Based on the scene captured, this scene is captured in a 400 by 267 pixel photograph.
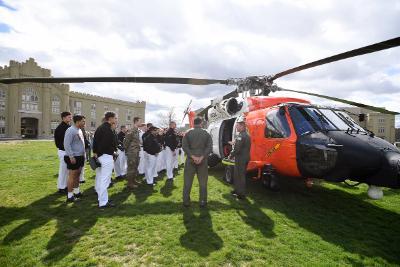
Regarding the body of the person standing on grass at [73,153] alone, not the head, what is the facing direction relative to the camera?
to the viewer's right

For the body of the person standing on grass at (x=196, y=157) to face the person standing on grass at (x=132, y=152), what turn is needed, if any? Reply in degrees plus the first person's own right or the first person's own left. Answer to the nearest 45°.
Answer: approximately 45° to the first person's own left

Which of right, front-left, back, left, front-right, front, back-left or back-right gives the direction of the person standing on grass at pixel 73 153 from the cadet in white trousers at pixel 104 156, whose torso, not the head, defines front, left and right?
back-left

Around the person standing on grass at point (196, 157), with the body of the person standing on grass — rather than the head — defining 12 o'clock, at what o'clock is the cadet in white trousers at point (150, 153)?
The cadet in white trousers is roughly at 11 o'clock from the person standing on grass.

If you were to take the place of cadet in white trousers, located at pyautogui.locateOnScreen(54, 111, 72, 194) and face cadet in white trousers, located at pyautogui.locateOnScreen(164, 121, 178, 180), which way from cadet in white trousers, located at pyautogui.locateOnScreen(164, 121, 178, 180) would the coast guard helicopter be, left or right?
right

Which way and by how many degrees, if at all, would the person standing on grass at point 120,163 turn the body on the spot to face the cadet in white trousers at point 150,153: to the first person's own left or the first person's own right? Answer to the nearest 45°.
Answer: approximately 45° to the first person's own right

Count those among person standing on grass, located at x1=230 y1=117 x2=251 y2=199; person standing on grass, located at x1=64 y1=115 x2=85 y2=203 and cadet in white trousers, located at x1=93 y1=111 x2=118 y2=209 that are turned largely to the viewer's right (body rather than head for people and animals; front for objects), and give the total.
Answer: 2

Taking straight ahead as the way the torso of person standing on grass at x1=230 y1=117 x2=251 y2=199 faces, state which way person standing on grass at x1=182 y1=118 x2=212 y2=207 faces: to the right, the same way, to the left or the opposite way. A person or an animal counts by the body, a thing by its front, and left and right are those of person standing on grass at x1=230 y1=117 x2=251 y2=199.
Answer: to the right

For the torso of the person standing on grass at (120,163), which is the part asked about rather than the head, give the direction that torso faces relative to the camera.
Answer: to the viewer's right

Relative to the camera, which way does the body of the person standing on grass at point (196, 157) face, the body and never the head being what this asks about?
away from the camera

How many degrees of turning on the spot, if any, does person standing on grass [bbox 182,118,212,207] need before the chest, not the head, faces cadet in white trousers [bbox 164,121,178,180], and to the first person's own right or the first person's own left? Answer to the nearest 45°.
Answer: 0° — they already face them

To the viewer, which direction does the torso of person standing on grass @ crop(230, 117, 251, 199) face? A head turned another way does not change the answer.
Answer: to the viewer's left

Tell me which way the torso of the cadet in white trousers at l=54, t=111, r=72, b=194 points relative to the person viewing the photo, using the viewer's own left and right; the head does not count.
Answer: facing to the right of the viewer

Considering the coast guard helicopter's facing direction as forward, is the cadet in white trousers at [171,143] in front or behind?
behind

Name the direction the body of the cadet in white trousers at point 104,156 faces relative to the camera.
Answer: to the viewer's right

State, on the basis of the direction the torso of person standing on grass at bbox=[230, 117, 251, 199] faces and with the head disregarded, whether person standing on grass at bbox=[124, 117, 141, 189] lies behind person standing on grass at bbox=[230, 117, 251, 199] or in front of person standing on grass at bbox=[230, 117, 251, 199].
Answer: in front

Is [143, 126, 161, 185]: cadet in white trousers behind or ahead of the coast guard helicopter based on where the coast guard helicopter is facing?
behind
